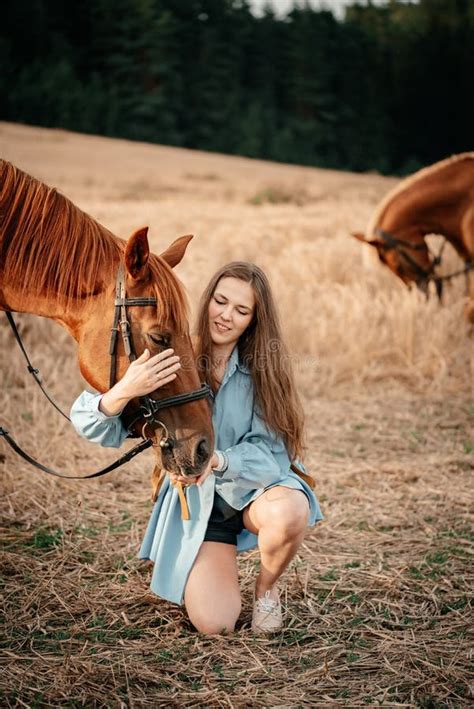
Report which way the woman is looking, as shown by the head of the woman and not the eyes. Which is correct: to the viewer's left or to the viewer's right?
to the viewer's left

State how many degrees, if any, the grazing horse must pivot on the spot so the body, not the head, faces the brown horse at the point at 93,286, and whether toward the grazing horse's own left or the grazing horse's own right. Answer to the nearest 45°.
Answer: approximately 90° to the grazing horse's own left

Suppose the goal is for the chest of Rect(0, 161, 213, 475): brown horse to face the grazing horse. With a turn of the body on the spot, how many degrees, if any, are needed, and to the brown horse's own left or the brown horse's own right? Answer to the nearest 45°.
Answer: approximately 45° to the brown horse's own left

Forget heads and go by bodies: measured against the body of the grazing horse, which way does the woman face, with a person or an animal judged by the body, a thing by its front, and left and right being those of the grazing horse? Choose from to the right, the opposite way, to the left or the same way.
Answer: to the left

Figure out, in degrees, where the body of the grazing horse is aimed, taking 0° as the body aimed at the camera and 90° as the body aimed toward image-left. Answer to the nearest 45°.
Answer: approximately 90°

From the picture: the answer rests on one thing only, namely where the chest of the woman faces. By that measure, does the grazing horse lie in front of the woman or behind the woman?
behind

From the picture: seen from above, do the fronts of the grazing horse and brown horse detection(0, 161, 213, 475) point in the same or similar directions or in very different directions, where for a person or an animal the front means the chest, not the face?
very different directions

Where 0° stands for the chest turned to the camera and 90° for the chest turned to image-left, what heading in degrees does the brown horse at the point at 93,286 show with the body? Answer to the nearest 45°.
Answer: approximately 270°
